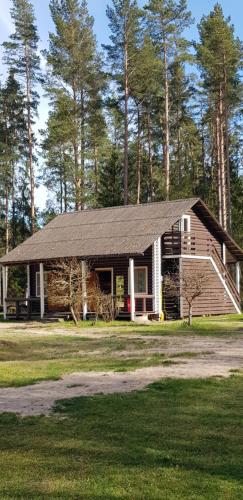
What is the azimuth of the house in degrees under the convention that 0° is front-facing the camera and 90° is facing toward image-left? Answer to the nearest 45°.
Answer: approximately 45°

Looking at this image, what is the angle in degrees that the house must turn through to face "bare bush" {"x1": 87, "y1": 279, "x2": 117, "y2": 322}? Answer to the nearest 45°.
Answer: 0° — it already faces it

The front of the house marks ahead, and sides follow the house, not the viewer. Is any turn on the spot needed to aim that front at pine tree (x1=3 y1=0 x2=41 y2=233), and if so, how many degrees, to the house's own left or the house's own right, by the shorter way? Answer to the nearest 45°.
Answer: approximately 90° to the house's own right

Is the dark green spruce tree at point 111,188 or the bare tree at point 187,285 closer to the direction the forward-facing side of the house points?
the bare tree

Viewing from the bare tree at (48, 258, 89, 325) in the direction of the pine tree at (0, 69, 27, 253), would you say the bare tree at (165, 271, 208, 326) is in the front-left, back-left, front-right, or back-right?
back-right

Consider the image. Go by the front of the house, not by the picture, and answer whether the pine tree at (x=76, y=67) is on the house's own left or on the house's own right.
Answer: on the house's own right
